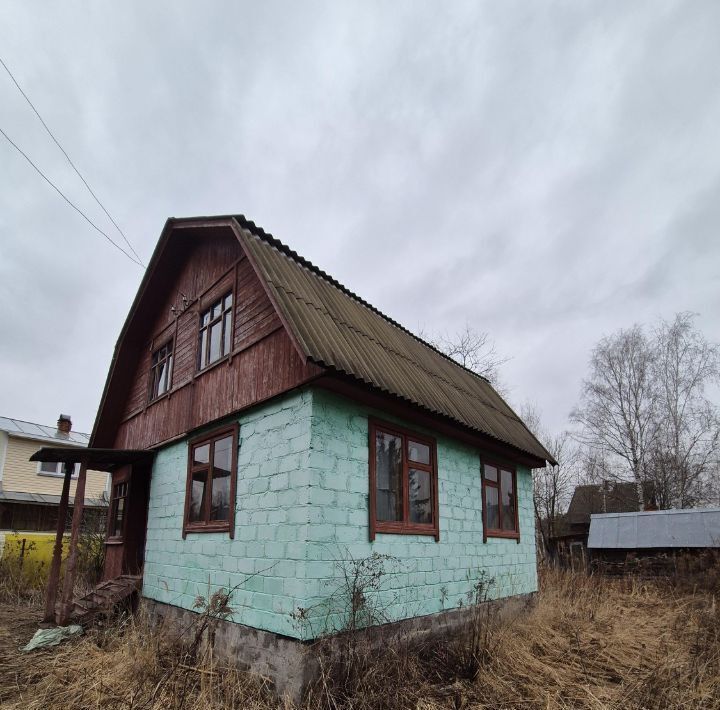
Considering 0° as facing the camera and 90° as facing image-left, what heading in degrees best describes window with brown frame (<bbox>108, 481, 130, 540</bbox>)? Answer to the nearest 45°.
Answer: approximately 45°

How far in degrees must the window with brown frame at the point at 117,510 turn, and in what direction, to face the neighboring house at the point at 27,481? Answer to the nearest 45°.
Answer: approximately 135° to its right

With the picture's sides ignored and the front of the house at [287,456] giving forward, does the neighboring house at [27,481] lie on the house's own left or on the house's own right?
on the house's own right

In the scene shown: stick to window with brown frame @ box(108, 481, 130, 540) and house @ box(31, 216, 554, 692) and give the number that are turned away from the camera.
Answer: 0

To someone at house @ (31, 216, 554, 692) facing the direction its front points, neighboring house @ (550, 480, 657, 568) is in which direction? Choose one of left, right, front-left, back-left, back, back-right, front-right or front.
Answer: back

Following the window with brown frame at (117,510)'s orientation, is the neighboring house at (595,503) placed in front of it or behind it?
behind

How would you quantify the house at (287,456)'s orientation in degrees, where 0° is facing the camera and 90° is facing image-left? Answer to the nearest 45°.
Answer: approximately 45°
